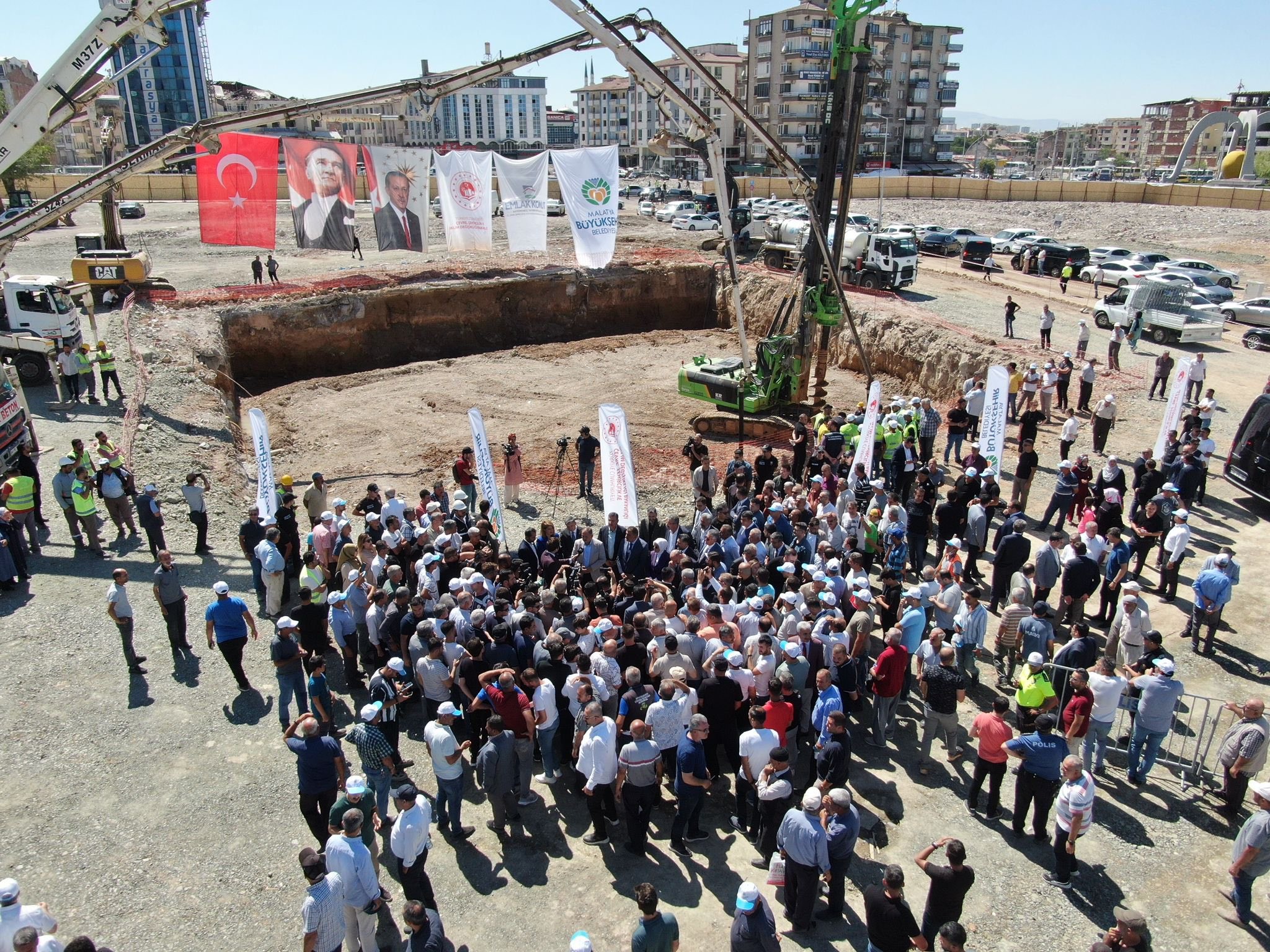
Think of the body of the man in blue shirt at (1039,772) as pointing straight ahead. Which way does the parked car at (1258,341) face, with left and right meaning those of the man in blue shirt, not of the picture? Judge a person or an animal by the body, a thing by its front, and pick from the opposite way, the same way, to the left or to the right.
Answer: to the left

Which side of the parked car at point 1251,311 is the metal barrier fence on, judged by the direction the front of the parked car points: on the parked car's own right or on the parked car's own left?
on the parked car's own left

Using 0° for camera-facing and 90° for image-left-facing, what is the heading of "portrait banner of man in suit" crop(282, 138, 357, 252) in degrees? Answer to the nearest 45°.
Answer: approximately 0°

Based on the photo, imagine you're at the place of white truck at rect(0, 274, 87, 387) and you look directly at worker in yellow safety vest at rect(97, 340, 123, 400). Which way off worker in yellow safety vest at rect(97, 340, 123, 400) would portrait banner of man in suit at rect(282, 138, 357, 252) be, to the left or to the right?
left

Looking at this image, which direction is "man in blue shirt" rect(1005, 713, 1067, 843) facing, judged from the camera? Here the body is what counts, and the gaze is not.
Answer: away from the camera

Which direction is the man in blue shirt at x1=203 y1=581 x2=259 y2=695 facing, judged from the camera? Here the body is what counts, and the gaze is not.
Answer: away from the camera

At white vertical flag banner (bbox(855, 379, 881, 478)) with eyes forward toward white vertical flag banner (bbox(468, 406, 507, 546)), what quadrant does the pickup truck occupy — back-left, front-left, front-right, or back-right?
back-right

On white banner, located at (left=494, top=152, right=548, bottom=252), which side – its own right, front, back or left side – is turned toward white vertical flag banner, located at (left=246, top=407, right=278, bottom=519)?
front

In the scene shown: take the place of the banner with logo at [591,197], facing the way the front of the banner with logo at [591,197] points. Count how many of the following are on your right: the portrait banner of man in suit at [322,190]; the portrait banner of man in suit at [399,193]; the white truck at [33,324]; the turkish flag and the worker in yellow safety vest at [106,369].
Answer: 5

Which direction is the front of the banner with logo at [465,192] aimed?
toward the camera

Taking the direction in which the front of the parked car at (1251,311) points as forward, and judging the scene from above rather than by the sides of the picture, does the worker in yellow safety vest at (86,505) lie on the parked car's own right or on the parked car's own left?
on the parked car's own left

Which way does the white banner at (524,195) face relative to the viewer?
toward the camera

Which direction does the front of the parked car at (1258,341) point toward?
to the viewer's left
